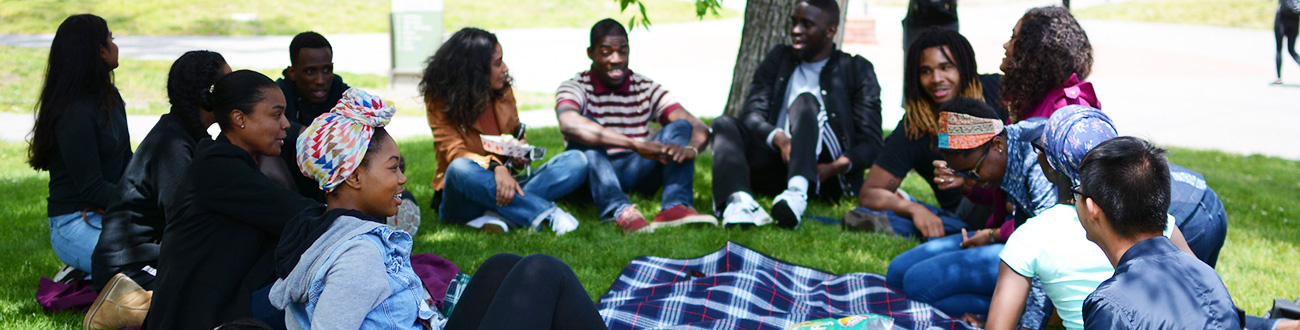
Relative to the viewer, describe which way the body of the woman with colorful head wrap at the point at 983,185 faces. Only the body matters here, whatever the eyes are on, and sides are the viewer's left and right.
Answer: facing to the left of the viewer

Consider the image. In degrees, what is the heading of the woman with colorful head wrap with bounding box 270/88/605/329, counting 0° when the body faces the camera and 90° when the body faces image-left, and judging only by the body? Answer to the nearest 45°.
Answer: approximately 270°

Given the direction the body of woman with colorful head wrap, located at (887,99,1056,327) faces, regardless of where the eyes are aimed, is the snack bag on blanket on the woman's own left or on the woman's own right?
on the woman's own left

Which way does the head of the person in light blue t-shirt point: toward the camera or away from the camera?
away from the camera

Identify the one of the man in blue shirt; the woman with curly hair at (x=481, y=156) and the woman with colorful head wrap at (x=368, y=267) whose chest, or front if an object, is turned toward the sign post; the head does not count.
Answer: the man in blue shirt

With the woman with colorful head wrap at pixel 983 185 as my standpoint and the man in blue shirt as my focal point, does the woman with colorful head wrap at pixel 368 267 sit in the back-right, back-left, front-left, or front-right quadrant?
front-right

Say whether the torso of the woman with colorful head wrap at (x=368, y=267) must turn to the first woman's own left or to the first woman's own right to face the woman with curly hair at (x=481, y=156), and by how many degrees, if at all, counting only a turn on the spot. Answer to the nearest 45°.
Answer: approximately 90° to the first woman's own left

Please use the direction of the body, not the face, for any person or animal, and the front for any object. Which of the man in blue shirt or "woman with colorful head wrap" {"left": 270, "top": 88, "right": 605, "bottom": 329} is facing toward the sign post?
the man in blue shirt

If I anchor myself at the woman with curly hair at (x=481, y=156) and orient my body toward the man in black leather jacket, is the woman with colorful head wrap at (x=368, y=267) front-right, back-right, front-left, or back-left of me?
back-right

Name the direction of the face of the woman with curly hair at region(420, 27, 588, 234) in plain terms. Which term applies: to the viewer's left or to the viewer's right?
to the viewer's right

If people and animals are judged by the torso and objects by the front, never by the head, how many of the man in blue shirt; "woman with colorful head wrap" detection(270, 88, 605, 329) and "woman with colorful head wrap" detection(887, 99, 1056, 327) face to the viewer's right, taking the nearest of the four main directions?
1

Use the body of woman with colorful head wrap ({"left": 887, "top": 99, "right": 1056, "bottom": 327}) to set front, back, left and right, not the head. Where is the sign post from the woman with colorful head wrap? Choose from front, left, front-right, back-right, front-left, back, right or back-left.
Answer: front-right

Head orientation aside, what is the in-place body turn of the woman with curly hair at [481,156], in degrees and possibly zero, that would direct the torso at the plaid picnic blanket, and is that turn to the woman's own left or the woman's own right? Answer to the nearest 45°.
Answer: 0° — they already face it

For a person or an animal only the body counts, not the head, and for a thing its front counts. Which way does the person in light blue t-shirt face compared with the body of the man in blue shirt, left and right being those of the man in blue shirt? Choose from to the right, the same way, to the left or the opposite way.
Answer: the same way

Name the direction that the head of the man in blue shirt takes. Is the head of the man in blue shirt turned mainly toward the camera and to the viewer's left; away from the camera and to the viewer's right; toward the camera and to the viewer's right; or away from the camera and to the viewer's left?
away from the camera and to the viewer's left

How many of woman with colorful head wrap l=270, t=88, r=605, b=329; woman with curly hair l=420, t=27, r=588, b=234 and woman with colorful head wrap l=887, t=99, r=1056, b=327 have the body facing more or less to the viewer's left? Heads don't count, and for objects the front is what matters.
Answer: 1
